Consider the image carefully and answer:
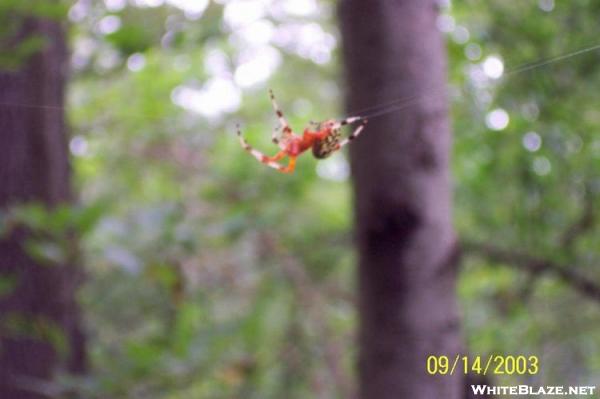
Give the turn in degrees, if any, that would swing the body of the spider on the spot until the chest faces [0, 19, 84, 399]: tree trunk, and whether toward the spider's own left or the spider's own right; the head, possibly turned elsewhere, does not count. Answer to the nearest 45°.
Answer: approximately 45° to the spider's own right

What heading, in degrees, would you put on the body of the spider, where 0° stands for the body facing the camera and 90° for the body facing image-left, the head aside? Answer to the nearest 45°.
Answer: approximately 90°
